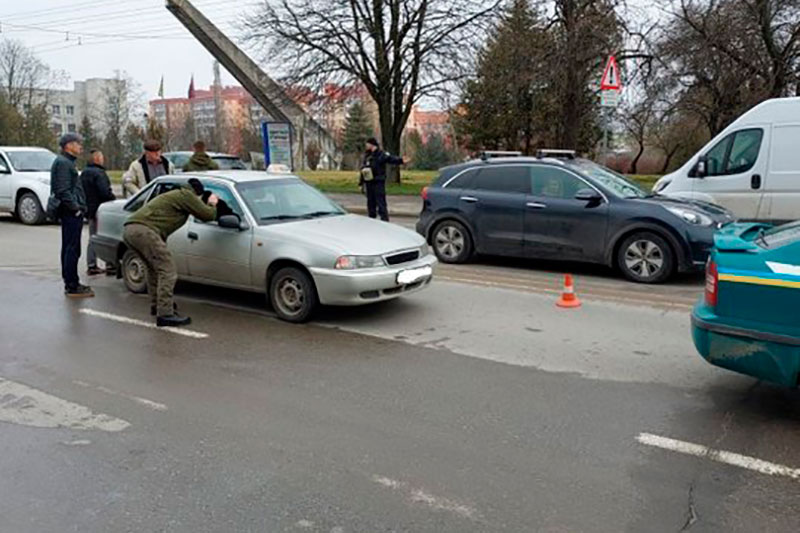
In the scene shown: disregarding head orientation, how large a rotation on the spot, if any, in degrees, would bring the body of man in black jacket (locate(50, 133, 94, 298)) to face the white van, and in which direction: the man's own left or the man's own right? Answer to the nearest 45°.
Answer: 0° — they already face it

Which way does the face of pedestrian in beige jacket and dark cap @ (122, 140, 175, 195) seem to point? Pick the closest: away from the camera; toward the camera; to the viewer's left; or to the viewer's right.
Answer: toward the camera

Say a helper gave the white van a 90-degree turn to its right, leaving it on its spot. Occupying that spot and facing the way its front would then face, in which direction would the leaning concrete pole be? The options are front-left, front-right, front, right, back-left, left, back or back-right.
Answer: front-left

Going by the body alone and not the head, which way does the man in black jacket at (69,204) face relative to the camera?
to the viewer's right

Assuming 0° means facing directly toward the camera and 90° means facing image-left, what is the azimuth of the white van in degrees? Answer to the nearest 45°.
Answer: approximately 90°

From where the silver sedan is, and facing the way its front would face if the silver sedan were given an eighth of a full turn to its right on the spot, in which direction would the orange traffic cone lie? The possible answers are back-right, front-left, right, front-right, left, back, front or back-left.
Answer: left

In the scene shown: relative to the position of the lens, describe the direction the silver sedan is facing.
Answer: facing the viewer and to the right of the viewer

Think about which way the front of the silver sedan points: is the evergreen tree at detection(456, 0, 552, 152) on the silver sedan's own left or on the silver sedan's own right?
on the silver sedan's own left

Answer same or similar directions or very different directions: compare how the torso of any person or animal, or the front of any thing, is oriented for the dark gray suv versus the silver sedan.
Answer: same or similar directions

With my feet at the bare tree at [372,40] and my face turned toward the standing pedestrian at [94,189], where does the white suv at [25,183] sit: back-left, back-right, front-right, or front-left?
front-right

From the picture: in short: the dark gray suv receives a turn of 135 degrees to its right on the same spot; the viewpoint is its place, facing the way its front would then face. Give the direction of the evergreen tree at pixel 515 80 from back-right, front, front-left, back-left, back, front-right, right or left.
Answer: right

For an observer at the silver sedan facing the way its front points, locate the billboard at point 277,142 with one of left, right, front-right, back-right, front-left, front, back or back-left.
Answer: back-left

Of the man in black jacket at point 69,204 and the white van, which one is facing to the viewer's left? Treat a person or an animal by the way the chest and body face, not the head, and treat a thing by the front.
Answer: the white van
